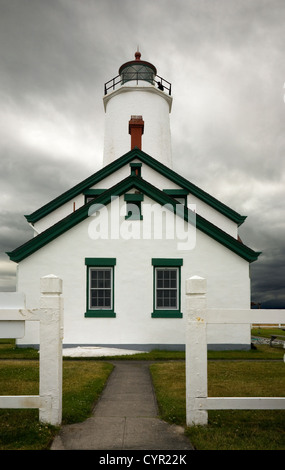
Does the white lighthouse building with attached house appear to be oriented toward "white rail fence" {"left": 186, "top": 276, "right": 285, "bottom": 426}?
yes

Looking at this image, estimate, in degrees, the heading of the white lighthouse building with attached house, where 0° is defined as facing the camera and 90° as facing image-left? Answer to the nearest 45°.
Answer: approximately 0°

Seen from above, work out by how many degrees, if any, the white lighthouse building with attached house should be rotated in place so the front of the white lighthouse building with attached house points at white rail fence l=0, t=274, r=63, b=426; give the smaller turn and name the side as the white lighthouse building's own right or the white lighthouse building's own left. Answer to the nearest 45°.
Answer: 0° — it already faces it
